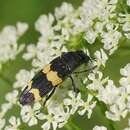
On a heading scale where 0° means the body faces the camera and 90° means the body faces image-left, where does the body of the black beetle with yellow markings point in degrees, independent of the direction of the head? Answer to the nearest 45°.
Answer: approximately 225°

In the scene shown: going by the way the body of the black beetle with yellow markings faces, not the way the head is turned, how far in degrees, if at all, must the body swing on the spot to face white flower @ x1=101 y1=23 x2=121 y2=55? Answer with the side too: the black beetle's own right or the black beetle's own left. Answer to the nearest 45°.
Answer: approximately 45° to the black beetle's own right

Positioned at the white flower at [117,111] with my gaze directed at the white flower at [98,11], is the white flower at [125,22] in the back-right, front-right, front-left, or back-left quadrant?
front-right

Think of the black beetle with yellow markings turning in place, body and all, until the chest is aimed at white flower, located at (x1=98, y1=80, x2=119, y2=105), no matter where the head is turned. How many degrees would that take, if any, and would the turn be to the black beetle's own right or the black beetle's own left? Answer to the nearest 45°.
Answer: approximately 90° to the black beetle's own right
